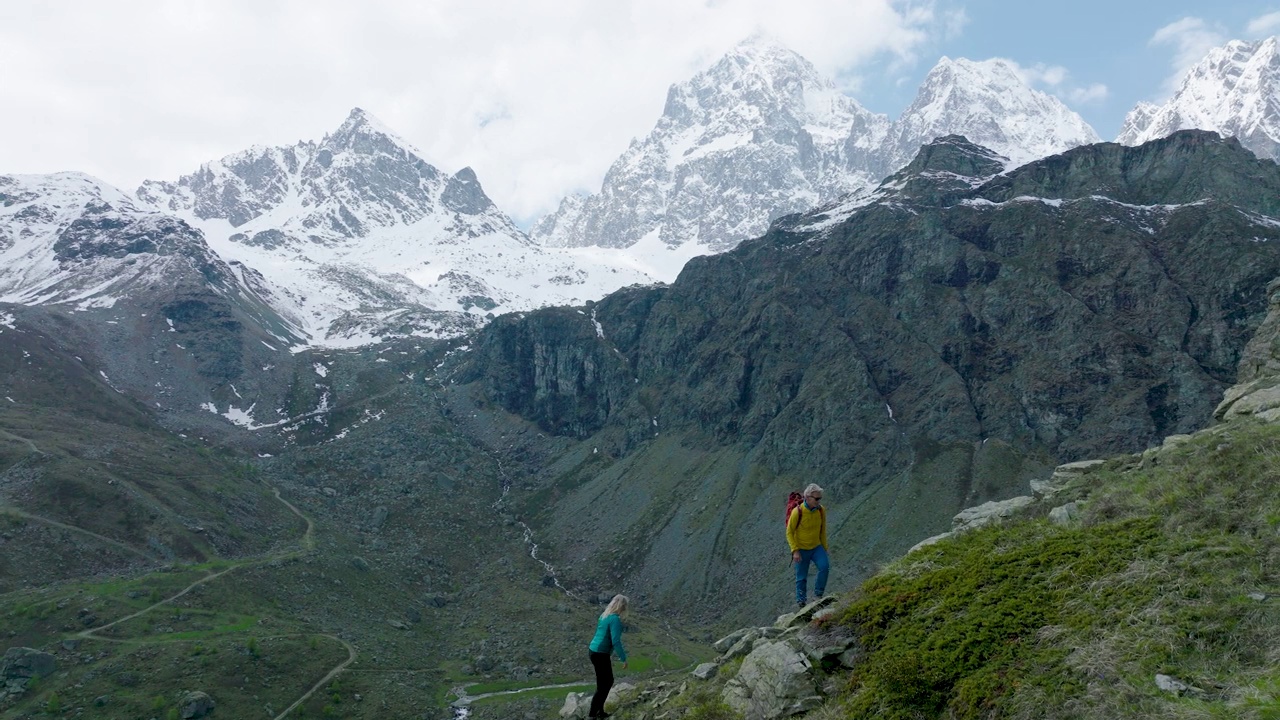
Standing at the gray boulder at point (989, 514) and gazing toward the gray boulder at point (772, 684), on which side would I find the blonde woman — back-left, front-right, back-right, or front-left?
front-right

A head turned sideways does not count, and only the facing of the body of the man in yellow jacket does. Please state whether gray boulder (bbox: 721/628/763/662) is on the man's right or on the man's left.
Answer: on the man's right

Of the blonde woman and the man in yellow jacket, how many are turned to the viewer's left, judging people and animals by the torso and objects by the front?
0

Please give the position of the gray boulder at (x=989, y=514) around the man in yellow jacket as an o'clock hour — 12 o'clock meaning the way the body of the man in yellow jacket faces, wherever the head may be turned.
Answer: The gray boulder is roughly at 9 o'clock from the man in yellow jacket.

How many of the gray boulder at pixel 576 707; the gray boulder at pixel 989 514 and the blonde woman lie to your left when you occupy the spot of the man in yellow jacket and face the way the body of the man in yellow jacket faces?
1

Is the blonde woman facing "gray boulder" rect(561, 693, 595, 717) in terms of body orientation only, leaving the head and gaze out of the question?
no

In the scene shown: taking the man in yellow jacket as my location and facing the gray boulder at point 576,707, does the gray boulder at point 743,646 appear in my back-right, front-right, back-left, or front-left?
front-left

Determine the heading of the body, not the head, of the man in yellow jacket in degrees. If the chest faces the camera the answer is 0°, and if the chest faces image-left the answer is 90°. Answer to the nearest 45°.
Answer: approximately 315°

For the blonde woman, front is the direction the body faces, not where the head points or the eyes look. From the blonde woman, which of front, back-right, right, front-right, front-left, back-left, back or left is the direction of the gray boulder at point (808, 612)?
front

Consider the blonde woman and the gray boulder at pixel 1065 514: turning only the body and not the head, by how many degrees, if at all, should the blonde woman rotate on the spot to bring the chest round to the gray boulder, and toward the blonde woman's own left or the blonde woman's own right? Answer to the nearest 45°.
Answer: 0° — they already face it

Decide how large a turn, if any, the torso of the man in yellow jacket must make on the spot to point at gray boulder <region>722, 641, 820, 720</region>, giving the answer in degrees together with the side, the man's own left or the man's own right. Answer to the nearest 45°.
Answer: approximately 45° to the man's own right

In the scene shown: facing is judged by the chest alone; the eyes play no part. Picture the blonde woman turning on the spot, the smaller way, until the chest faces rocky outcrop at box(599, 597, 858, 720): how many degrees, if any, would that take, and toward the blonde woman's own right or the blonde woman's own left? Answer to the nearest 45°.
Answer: approximately 45° to the blonde woman's own right

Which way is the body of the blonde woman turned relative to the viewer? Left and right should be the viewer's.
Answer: facing to the right of the viewer
